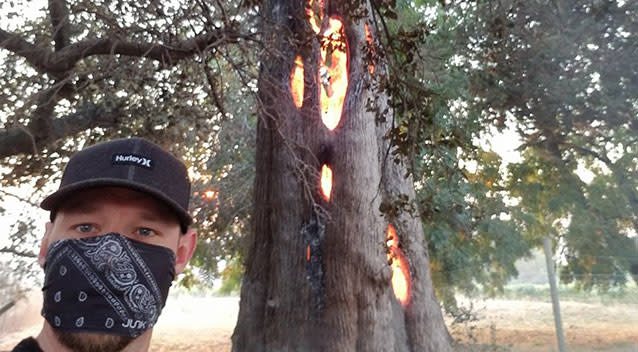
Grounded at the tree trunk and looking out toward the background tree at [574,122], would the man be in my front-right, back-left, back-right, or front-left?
back-right

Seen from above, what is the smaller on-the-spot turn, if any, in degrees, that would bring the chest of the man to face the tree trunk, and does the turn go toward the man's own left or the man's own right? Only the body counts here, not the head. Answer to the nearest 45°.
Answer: approximately 135° to the man's own left

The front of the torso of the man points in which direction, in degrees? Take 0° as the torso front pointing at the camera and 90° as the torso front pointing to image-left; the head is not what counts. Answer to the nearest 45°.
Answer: approximately 0°

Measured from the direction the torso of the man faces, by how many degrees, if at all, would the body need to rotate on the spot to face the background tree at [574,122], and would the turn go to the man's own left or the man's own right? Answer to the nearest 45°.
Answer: approximately 135° to the man's own left
